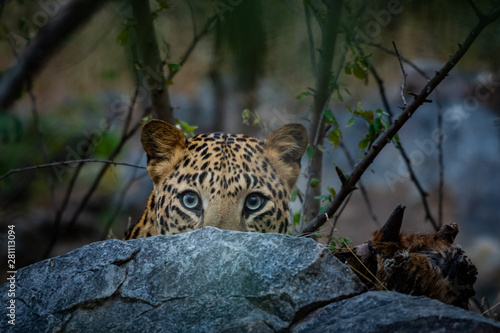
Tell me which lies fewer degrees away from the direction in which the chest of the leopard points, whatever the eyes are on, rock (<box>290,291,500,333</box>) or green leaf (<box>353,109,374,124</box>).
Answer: the rock

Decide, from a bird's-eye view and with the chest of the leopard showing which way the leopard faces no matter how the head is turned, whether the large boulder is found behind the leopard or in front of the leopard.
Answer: in front

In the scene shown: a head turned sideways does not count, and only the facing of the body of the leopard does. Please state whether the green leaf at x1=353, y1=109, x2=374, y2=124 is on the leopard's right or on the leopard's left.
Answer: on the leopard's left

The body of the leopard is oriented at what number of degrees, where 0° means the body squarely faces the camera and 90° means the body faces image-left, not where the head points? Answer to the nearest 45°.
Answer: approximately 0°

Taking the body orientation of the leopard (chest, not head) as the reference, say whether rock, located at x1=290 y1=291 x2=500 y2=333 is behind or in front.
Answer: in front
